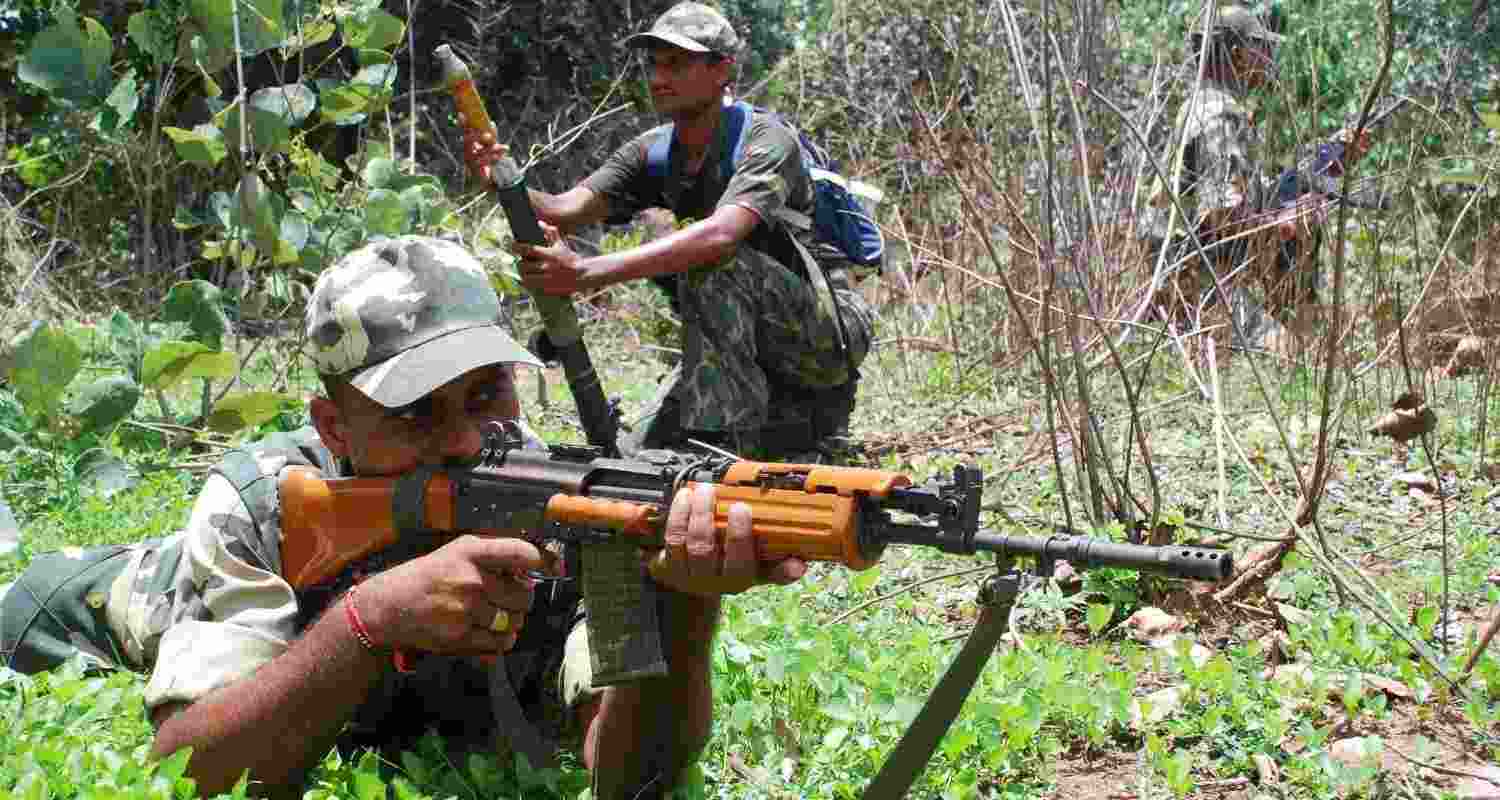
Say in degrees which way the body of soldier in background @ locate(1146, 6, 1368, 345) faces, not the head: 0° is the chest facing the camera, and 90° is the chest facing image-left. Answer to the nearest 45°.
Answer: approximately 270°

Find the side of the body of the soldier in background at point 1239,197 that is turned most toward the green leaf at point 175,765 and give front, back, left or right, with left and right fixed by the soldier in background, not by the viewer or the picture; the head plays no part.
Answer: right

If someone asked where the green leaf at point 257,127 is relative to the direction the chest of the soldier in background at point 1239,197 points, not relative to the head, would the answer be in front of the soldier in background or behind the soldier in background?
behind

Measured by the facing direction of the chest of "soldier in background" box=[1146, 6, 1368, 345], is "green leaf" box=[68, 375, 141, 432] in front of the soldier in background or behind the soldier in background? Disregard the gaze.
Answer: behind

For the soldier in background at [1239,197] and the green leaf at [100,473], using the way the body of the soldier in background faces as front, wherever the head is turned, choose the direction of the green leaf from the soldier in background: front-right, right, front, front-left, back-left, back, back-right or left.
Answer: back-right

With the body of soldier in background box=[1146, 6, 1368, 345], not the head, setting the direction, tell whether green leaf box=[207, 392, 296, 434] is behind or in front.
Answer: behind

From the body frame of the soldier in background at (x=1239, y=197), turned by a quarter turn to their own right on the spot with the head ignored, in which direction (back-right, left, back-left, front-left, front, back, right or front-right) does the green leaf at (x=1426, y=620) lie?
front

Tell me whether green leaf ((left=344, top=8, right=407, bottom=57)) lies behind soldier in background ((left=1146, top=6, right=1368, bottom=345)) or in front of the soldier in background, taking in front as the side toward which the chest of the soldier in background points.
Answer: behind

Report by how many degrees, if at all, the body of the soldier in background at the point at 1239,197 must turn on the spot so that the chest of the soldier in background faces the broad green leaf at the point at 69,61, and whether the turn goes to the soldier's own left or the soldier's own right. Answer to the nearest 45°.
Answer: approximately 135° to the soldier's own right

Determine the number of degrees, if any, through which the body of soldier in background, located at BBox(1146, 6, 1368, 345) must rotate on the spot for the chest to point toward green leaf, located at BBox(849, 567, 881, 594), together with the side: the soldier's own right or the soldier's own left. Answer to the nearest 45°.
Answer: approximately 90° to the soldier's own right

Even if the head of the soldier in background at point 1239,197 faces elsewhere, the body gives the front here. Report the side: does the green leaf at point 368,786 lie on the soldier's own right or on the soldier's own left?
on the soldier's own right

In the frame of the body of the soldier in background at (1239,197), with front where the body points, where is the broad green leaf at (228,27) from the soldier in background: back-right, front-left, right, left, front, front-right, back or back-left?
back-right

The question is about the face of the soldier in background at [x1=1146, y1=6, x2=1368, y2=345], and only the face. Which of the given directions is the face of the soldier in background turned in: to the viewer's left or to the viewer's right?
to the viewer's right

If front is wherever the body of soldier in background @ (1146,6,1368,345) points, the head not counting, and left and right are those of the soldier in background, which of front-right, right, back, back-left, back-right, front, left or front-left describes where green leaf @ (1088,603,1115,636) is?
right

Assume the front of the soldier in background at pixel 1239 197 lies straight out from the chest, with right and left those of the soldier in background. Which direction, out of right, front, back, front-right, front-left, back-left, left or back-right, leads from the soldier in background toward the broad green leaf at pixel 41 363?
back-right
